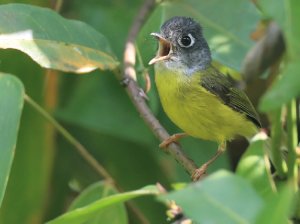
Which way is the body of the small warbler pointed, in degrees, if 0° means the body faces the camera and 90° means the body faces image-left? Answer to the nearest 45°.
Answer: approximately 45°

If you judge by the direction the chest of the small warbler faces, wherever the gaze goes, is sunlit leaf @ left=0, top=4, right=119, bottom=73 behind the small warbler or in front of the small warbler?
in front

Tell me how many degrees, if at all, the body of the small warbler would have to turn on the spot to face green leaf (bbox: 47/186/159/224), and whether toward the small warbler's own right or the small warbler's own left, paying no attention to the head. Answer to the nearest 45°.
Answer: approximately 45° to the small warbler's own left

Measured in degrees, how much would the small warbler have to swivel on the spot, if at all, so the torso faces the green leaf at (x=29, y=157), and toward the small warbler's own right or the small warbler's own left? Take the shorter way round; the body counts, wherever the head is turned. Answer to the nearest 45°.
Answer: approximately 45° to the small warbler's own right

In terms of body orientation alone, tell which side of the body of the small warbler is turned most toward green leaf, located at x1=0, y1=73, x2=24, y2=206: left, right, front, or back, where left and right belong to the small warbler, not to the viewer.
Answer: front
